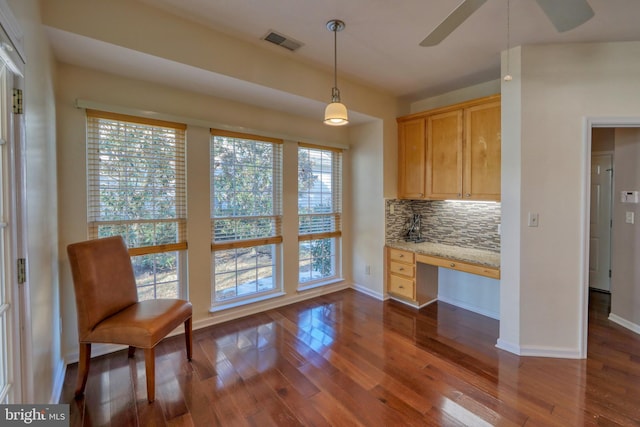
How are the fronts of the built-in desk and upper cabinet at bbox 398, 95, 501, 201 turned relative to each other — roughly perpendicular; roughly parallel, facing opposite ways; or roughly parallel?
roughly parallel

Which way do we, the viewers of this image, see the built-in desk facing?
facing the viewer and to the left of the viewer

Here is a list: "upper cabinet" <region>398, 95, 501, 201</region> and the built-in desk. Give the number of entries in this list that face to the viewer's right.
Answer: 0

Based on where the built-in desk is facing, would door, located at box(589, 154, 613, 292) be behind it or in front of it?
behind

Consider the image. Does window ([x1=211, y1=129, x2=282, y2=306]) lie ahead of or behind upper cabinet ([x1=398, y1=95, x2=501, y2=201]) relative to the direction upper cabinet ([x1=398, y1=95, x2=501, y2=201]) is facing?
ahead

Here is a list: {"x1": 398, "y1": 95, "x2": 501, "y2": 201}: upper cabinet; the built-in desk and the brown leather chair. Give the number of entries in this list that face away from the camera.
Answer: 0

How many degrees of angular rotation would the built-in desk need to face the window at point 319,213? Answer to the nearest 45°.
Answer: approximately 45° to its right

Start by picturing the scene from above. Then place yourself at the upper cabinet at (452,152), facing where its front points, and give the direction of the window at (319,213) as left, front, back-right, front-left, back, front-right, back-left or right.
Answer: front-right

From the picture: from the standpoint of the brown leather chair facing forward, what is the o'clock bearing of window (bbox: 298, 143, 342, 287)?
The window is roughly at 10 o'clock from the brown leather chair.

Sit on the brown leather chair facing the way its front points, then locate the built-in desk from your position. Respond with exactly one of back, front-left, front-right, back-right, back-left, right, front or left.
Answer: front-left

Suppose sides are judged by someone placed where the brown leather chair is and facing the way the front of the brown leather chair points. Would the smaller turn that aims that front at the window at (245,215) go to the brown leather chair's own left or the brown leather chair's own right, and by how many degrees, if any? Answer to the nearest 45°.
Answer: approximately 90° to the brown leather chair's own left

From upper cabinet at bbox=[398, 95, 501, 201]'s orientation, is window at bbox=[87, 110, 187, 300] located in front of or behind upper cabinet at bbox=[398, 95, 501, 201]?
in front

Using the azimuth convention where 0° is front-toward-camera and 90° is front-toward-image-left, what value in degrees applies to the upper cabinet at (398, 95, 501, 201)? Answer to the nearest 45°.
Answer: approximately 45°
